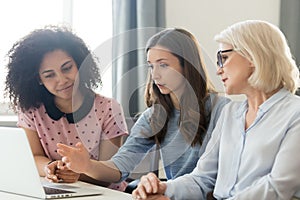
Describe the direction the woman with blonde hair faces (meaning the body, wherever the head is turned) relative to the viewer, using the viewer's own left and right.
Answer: facing the viewer and to the left of the viewer

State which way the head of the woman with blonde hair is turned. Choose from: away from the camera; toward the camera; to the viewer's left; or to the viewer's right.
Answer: to the viewer's left

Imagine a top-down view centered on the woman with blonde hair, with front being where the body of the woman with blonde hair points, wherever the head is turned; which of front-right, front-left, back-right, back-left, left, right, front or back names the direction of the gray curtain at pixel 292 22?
back-right

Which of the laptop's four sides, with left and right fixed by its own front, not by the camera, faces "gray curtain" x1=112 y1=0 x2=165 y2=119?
front

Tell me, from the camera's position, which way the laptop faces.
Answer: facing away from the viewer and to the right of the viewer

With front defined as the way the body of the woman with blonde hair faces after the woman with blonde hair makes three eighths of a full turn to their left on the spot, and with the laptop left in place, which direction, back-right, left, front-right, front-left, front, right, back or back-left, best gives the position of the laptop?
back

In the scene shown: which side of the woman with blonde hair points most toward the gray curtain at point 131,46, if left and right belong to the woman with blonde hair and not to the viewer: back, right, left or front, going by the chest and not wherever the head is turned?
right
